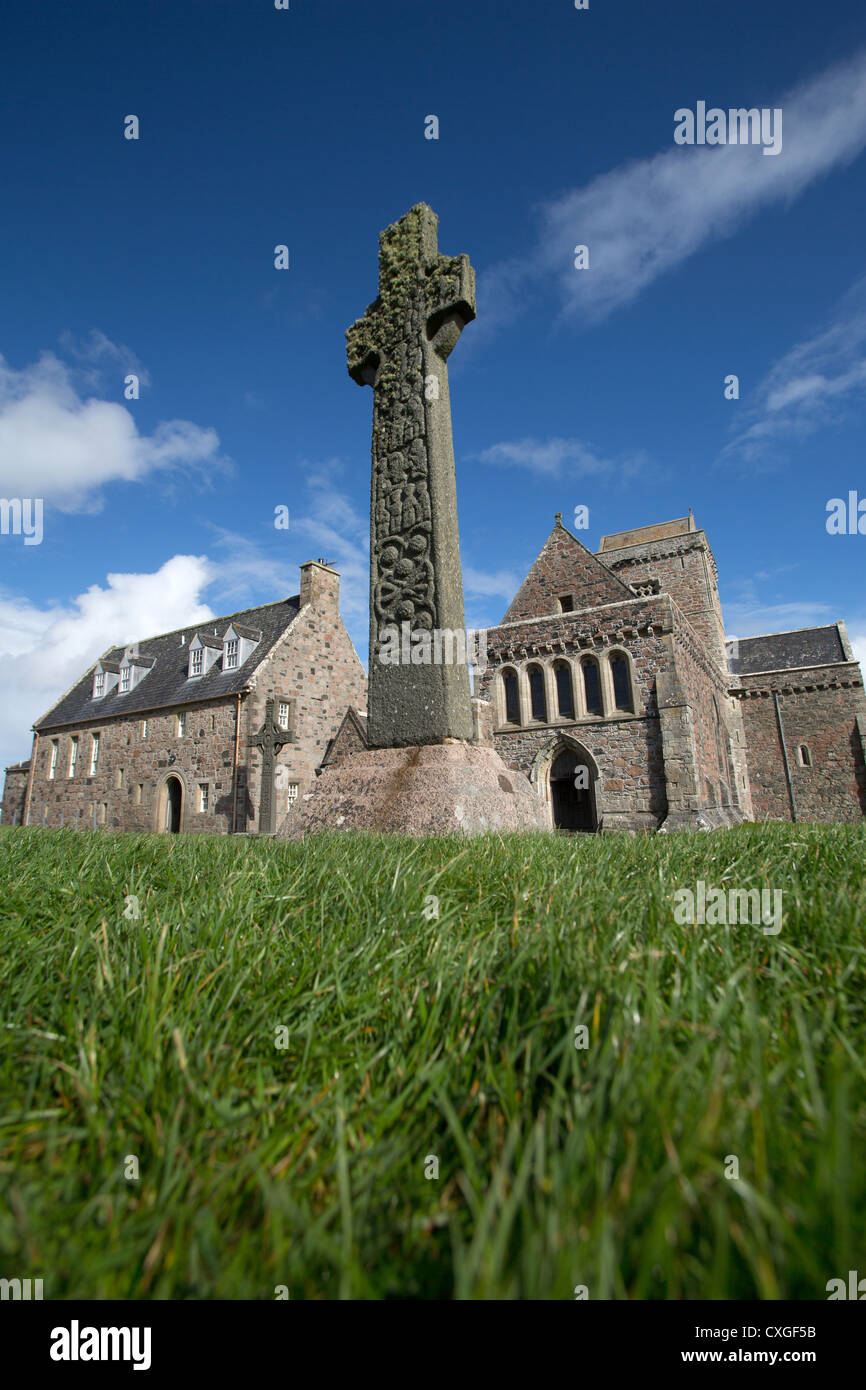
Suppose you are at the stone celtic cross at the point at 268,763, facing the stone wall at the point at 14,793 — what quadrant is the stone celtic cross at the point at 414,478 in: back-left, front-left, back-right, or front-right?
back-left

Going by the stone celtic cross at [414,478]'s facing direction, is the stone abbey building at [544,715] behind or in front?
behind

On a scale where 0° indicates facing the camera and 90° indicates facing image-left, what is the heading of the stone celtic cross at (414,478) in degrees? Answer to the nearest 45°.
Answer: approximately 45°

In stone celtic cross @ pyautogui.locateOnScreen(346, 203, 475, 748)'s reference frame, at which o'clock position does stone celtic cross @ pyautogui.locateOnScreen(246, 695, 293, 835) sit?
stone celtic cross @ pyautogui.locateOnScreen(246, 695, 293, 835) is roughly at 4 o'clock from stone celtic cross @ pyautogui.locateOnScreen(346, 203, 475, 748).

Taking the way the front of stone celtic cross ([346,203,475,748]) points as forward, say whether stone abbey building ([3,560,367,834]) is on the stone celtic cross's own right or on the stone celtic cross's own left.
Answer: on the stone celtic cross's own right

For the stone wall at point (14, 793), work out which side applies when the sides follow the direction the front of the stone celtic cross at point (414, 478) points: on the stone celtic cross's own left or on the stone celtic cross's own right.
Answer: on the stone celtic cross's own right
